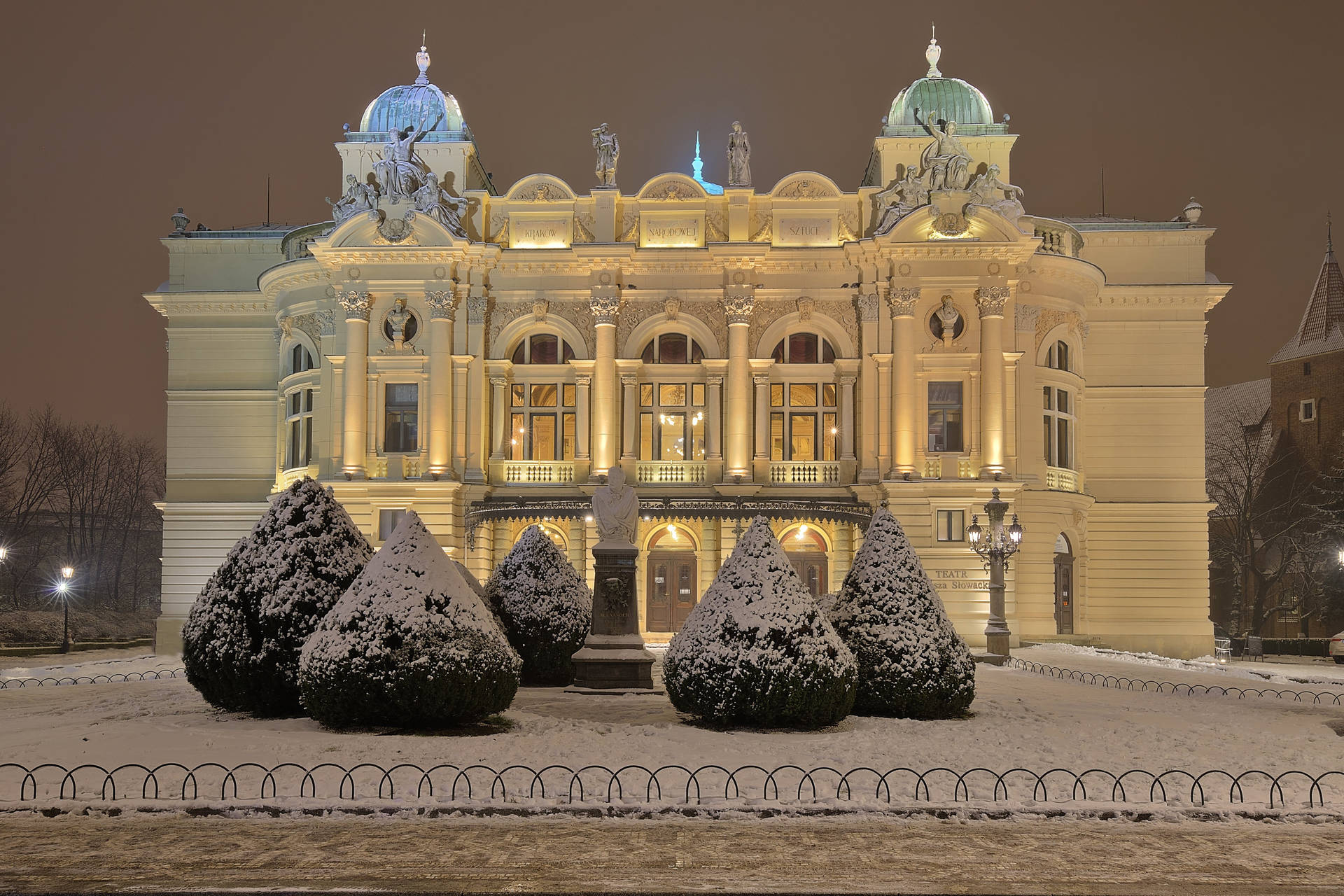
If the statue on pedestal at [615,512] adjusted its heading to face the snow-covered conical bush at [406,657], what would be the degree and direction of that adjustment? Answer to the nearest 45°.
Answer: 0° — it already faces it

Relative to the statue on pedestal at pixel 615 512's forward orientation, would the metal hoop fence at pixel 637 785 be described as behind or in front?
in front

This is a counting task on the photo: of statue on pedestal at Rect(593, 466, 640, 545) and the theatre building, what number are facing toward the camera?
2

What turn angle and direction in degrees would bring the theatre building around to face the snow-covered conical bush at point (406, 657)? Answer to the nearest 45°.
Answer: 0° — it already faces it

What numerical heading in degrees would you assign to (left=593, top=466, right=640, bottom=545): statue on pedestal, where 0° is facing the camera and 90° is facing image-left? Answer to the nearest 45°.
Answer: approximately 0°

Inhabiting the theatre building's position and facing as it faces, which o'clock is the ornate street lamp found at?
The ornate street lamp is roughly at 11 o'clock from the theatre building.

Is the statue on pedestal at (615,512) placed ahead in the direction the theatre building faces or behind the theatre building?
ahead

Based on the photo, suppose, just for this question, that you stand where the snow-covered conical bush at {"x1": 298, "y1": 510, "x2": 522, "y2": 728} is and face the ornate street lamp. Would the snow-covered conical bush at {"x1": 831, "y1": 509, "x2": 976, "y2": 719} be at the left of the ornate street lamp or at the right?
right

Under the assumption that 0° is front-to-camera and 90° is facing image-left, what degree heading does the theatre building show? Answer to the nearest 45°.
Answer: approximately 0°

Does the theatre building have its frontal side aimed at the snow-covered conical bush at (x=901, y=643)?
yes
